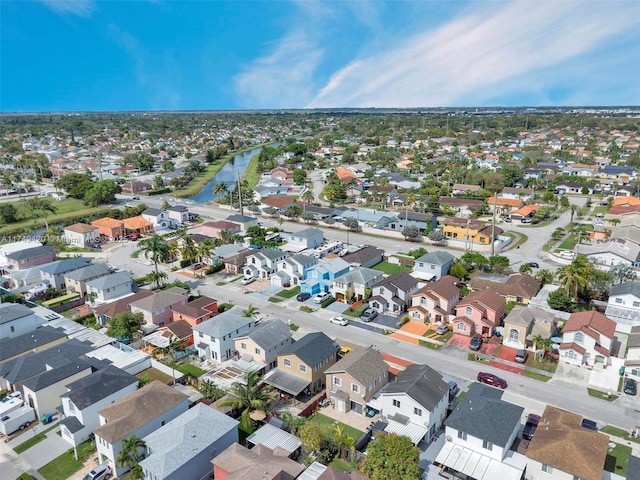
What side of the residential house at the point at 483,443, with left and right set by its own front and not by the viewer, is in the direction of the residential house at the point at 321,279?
left

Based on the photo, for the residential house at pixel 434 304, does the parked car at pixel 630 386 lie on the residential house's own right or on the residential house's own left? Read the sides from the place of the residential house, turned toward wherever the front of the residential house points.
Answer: on the residential house's own left

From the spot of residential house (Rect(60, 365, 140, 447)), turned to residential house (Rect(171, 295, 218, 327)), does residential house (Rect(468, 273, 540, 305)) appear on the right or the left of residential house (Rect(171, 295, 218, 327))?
right

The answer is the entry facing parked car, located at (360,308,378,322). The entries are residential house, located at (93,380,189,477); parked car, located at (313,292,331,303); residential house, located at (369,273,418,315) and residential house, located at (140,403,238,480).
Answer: residential house, located at (369,273,418,315)

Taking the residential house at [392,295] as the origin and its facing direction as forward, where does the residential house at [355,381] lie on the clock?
the residential house at [355,381] is roughly at 11 o'clock from the residential house at [392,295].

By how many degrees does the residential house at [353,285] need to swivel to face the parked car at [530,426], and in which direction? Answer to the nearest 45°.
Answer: approximately 90° to its left

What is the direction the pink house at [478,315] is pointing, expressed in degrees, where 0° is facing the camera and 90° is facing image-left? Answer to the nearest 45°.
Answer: approximately 45°

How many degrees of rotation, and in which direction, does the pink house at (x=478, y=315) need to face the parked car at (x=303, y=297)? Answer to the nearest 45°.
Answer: approximately 45° to its right

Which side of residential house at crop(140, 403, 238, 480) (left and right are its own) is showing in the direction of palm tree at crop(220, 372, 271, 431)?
back

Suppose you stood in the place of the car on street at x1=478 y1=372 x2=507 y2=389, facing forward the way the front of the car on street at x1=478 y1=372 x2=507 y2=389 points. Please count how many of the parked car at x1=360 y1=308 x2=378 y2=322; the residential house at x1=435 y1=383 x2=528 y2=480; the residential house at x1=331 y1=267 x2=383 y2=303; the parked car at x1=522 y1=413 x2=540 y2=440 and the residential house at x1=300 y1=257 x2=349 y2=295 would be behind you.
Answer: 3

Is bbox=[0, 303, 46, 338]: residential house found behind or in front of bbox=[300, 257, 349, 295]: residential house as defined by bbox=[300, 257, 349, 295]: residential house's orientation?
in front
